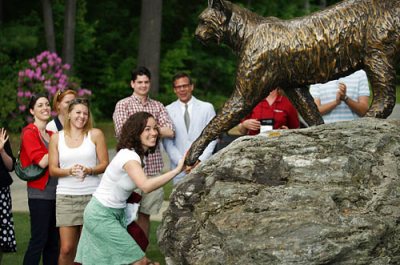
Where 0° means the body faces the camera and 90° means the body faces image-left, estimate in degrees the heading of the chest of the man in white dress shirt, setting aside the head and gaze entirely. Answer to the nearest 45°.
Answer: approximately 0°

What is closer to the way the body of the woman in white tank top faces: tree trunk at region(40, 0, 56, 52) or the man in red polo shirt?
the man in red polo shirt

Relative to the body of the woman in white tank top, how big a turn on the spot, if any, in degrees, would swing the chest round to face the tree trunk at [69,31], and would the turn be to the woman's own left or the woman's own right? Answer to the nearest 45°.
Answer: approximately 180°

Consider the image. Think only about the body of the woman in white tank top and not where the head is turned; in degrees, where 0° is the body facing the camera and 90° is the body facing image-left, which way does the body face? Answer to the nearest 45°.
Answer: approximately 0°

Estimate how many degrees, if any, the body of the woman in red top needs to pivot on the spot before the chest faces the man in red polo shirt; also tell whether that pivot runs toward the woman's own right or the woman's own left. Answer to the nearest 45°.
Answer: approximately 45° to the woman's own left

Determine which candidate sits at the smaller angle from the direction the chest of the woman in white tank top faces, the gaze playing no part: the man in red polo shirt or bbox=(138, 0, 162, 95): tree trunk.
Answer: the man in red polo shirt

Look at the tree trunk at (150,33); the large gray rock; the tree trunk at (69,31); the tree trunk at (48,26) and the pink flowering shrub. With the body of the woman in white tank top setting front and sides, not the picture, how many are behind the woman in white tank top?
4

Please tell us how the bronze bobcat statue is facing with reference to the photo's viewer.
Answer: facing to the left of the viewer
